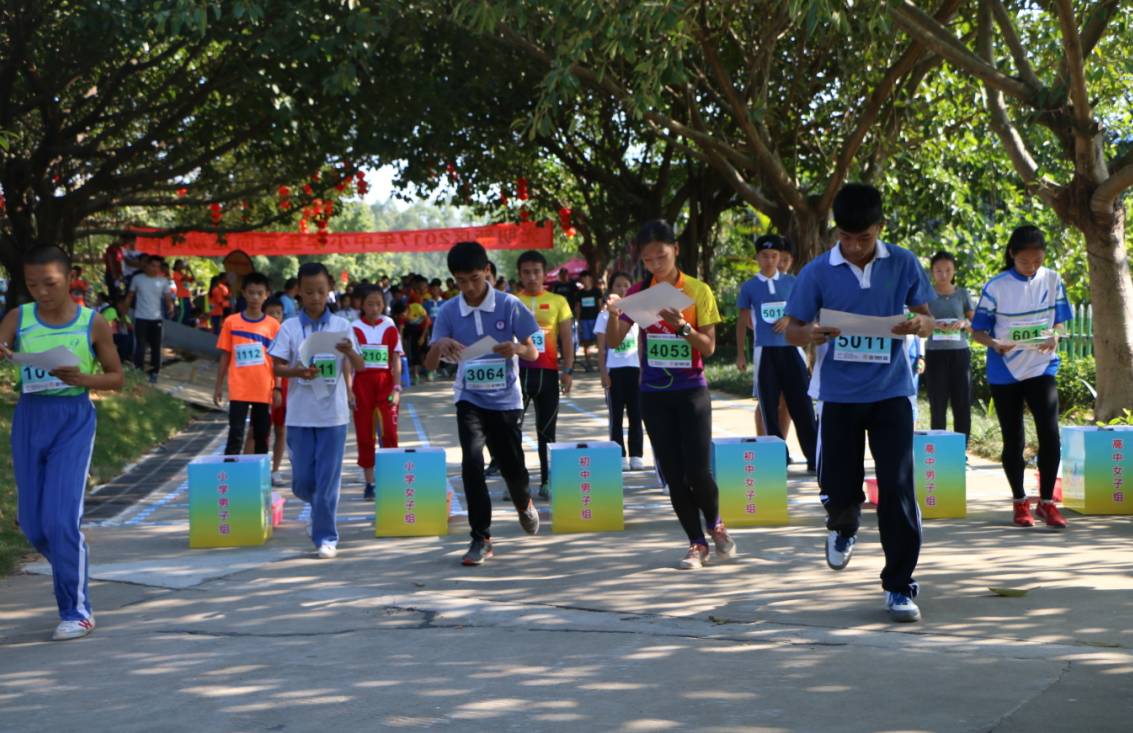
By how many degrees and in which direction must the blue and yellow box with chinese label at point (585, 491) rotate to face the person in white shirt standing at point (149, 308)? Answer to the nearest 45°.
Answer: approximately 135° to its right

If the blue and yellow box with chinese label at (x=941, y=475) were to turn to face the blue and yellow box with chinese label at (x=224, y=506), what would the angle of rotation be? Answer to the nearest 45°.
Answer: approximately 90° to its right

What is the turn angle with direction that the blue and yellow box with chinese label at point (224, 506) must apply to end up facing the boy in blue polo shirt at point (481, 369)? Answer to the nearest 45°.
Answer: approximately 45° to its left

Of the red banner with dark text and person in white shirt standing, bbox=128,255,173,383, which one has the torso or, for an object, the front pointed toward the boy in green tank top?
the person in white shirt standing

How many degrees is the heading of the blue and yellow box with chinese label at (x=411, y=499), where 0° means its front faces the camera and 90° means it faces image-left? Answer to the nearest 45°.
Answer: approximately 0°
